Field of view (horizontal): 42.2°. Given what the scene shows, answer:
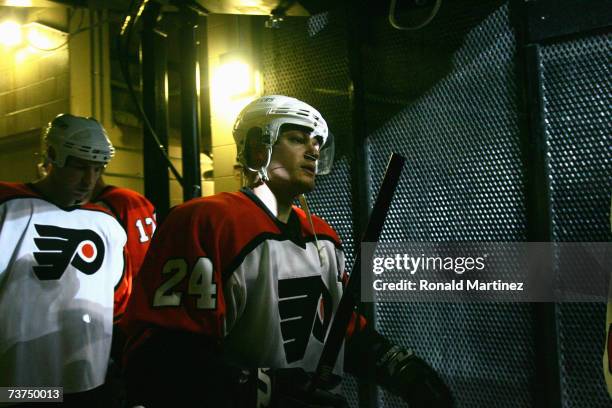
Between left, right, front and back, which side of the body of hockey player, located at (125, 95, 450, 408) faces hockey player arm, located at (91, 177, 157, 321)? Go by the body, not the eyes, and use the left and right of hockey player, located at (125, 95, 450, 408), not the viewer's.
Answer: back

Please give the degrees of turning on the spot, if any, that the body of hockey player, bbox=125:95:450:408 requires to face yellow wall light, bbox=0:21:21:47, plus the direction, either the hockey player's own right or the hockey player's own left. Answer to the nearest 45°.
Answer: approximately 180°

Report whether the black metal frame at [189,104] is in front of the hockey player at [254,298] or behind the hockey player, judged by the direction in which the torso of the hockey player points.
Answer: behind

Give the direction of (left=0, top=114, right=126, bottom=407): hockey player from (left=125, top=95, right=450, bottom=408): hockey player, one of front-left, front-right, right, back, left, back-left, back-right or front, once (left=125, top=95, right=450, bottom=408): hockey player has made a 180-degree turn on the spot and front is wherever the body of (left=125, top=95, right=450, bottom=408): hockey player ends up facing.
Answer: front

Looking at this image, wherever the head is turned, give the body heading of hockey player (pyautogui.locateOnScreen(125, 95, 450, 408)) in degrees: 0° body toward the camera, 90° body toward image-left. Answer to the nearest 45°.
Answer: approximately 315°

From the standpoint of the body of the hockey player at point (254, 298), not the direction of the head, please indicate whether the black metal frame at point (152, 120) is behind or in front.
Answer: behind

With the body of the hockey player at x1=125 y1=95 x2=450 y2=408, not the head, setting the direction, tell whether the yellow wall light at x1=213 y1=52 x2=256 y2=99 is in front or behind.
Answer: behind
